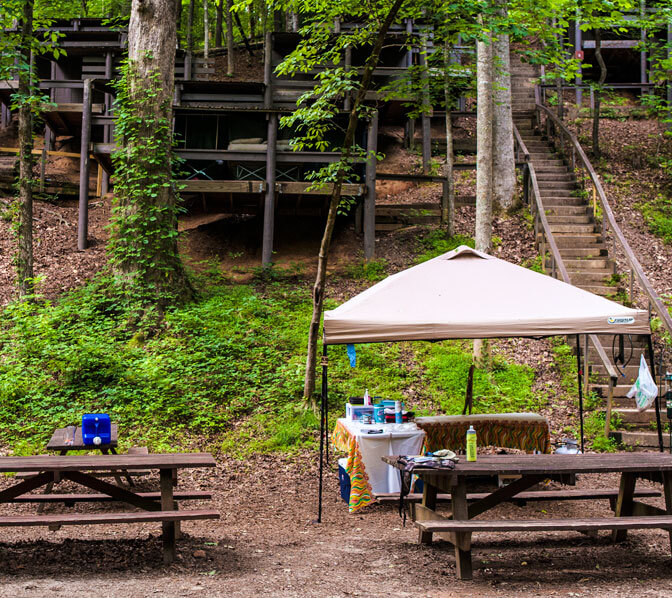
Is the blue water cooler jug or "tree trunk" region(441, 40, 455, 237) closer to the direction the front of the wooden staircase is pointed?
the blue water cooler jug

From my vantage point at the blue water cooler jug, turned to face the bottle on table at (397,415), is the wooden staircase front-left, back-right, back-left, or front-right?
front-left

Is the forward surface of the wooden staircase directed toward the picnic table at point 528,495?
yes

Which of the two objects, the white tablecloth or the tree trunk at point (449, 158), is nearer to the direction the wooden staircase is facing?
the white tablecloth

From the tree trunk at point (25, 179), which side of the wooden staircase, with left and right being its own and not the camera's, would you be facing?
right

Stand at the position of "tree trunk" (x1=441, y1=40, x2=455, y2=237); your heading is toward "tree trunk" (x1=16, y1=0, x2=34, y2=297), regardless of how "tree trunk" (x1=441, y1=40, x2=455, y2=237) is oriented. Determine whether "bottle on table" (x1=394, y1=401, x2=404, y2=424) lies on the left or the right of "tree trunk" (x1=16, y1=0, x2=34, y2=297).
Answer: left

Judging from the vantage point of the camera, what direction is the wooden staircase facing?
facing the viewer
